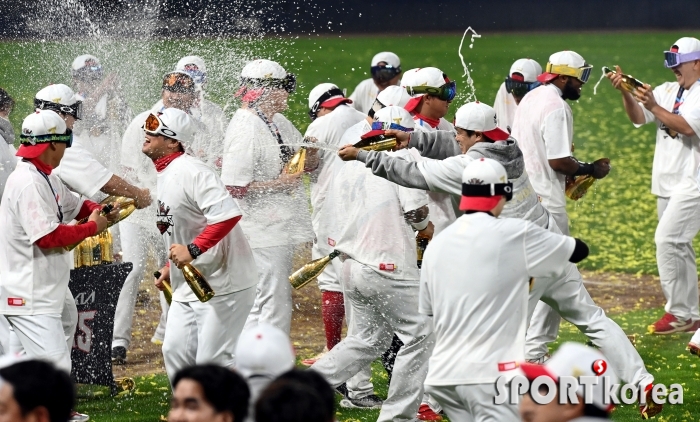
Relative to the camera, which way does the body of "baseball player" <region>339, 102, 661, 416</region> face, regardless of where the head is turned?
to the viewer's left

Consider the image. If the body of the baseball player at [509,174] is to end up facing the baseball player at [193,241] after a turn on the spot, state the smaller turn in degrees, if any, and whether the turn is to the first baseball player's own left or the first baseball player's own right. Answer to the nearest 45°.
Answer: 0° — they already face them

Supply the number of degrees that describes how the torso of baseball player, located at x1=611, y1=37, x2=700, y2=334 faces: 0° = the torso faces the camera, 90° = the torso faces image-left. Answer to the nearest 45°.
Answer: approximately 45°

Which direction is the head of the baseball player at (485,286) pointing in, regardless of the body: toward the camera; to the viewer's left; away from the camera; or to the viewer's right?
away from the camera

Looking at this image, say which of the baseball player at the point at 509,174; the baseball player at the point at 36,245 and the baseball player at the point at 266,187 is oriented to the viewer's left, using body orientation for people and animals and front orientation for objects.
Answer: the baseball player at the point at 509,174

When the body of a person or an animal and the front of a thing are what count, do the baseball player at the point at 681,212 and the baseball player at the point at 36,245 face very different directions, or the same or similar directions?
very different directions
